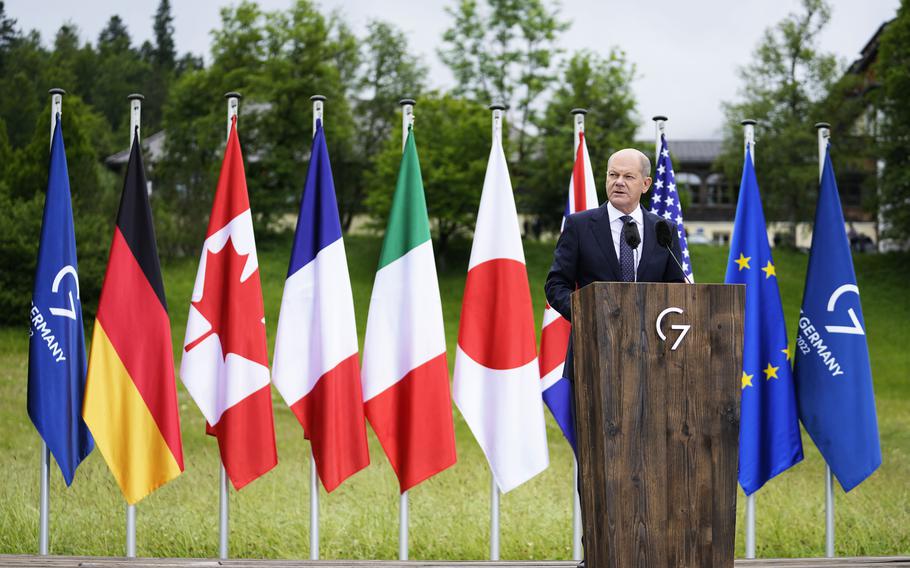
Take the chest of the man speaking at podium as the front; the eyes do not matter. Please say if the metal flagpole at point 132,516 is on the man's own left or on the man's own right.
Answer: on the man's own right

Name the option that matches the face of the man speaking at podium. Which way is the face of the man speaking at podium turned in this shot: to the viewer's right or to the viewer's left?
to the viewer's left

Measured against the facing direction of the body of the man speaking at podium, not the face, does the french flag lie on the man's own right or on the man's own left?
on the man's own right

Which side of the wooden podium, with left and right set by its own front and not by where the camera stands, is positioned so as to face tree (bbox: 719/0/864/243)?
back

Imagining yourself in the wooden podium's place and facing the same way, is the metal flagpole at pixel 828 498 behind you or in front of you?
behind

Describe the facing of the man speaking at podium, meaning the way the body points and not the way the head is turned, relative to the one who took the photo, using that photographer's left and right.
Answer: facing the viewer

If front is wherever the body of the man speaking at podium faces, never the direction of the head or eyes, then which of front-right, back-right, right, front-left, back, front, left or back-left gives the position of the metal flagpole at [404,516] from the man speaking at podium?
back-right

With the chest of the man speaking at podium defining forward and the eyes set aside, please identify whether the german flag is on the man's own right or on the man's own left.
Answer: on the man's own right

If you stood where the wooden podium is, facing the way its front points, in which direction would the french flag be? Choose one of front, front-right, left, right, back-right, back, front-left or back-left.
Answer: back-right

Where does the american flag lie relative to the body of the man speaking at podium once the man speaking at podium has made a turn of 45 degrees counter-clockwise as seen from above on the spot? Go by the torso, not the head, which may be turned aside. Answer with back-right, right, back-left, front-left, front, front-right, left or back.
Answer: back-left

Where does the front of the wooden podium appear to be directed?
toward the camera

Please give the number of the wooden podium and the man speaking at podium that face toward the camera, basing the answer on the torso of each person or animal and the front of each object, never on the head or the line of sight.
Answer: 2

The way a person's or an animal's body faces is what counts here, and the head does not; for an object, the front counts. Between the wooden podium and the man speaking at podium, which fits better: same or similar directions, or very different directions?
same or similar directions

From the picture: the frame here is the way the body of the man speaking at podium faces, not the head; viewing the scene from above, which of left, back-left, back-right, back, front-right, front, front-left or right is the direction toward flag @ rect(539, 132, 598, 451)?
back
